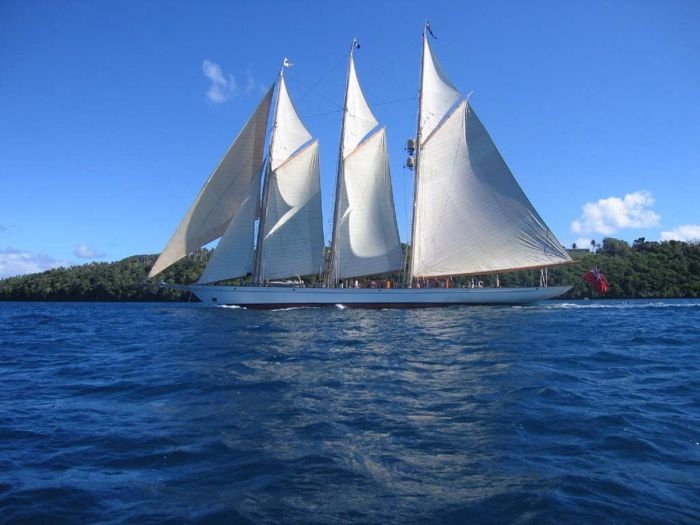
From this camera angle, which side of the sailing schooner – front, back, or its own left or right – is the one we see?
left
